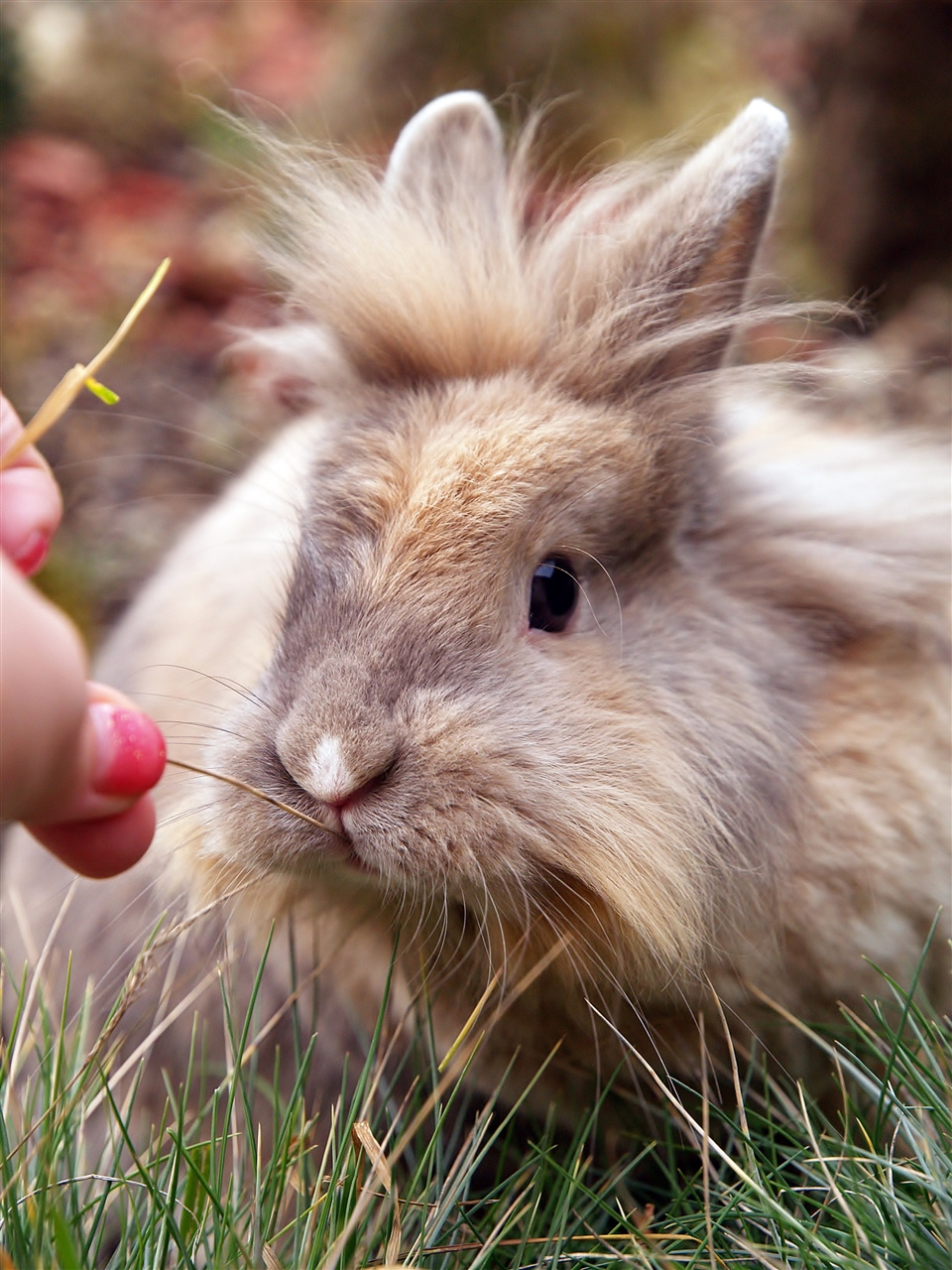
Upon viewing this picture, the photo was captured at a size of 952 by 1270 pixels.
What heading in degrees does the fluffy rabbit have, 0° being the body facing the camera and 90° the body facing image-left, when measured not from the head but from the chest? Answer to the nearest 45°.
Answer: approximately 45°
